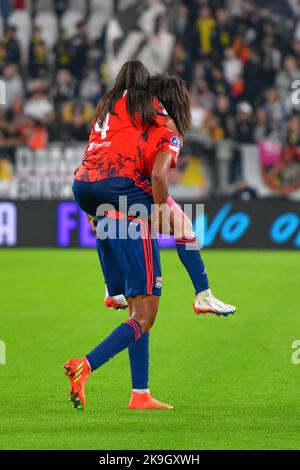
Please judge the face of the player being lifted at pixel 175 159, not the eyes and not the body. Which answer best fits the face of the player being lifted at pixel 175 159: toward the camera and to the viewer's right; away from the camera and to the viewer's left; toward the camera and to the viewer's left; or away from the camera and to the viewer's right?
away from the camera and to the viewer's right

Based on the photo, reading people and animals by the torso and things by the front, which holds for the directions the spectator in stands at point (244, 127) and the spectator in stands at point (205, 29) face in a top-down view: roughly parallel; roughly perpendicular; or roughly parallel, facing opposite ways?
roughly parallel

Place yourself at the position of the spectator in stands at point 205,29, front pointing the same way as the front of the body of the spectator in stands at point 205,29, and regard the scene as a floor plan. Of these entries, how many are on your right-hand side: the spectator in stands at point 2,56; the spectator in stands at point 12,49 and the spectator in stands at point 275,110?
2

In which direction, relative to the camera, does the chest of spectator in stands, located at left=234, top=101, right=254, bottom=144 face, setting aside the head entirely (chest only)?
toward the camera

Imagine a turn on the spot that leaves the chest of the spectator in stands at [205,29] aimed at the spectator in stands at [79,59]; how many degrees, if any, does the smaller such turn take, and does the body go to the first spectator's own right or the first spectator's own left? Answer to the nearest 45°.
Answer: approximately 90° to the first spectator's own right

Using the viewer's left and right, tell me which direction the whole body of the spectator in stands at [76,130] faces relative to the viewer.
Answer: facing the viewer

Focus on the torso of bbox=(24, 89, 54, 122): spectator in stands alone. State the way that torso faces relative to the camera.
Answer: toward the camera

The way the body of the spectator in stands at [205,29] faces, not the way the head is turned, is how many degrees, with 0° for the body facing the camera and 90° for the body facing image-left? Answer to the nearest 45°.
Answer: approximately 0°

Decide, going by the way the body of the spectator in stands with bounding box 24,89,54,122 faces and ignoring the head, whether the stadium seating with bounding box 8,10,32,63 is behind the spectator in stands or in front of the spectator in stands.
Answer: behind

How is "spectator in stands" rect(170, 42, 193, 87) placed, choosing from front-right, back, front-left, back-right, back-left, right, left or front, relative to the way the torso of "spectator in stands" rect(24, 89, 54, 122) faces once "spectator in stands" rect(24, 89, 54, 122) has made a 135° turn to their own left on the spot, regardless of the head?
front-right
